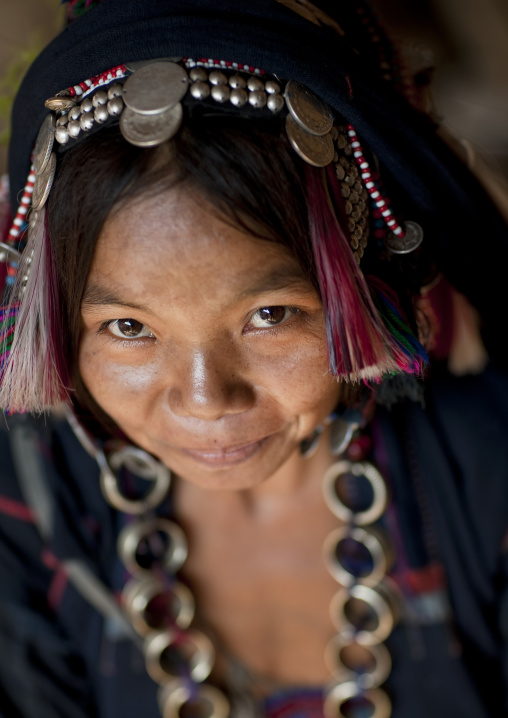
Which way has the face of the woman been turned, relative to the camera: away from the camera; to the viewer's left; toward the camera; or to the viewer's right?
toward the camera

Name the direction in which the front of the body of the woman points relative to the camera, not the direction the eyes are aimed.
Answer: toward the camera
